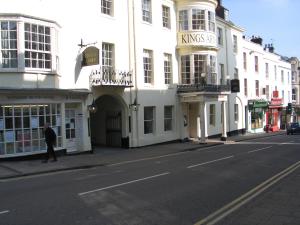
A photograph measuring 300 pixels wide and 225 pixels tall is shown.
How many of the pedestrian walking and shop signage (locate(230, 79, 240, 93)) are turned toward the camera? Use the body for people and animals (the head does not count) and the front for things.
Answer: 1

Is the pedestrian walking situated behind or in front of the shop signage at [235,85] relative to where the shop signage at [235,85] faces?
in front

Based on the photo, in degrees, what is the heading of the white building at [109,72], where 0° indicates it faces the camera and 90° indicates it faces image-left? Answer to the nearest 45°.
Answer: approximately 315°

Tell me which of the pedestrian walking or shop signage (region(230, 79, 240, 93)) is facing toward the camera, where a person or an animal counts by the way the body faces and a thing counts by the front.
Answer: the shop signage

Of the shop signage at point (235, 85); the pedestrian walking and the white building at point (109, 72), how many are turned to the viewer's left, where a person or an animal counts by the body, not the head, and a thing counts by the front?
1

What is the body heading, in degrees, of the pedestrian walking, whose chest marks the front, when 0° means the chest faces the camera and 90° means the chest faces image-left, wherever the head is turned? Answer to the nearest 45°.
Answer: approximately 90°

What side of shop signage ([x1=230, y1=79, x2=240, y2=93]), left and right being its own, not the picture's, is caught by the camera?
front

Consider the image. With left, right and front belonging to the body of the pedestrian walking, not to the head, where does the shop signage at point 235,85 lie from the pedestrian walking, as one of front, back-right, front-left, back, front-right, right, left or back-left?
back-right

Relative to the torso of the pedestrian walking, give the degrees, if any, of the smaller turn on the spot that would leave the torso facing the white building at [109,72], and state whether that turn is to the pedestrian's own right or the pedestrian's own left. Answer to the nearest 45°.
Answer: approximately 135° to the pedestrian's own right

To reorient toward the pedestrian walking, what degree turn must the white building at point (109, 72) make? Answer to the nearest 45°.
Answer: approximately 45° to its right
